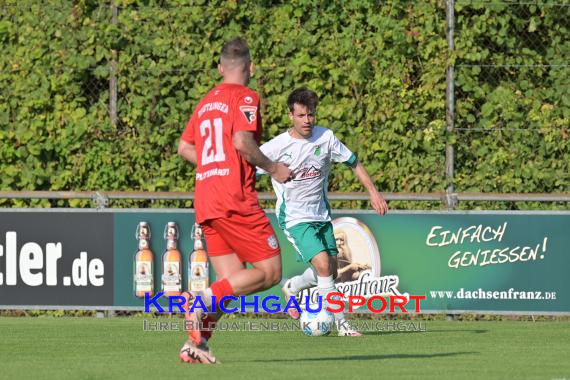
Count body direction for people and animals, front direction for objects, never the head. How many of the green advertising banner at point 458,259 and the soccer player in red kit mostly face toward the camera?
1

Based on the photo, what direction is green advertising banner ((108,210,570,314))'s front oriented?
toward the camera

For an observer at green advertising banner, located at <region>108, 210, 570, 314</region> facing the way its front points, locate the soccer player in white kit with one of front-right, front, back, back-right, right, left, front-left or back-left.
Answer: front-right

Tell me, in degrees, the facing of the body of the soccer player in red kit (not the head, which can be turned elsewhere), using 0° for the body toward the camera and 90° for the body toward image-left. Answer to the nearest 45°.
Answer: approximately 225°

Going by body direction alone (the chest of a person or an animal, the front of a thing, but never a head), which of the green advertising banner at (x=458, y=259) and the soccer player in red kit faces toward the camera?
the green advertising banner

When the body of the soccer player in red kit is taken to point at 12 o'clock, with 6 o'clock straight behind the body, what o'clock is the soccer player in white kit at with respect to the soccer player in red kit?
The soccer player in white kit is roughly at 11 o'clock from the soccer player in red kit.

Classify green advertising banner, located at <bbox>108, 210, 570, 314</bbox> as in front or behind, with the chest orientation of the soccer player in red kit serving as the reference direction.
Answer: in front
